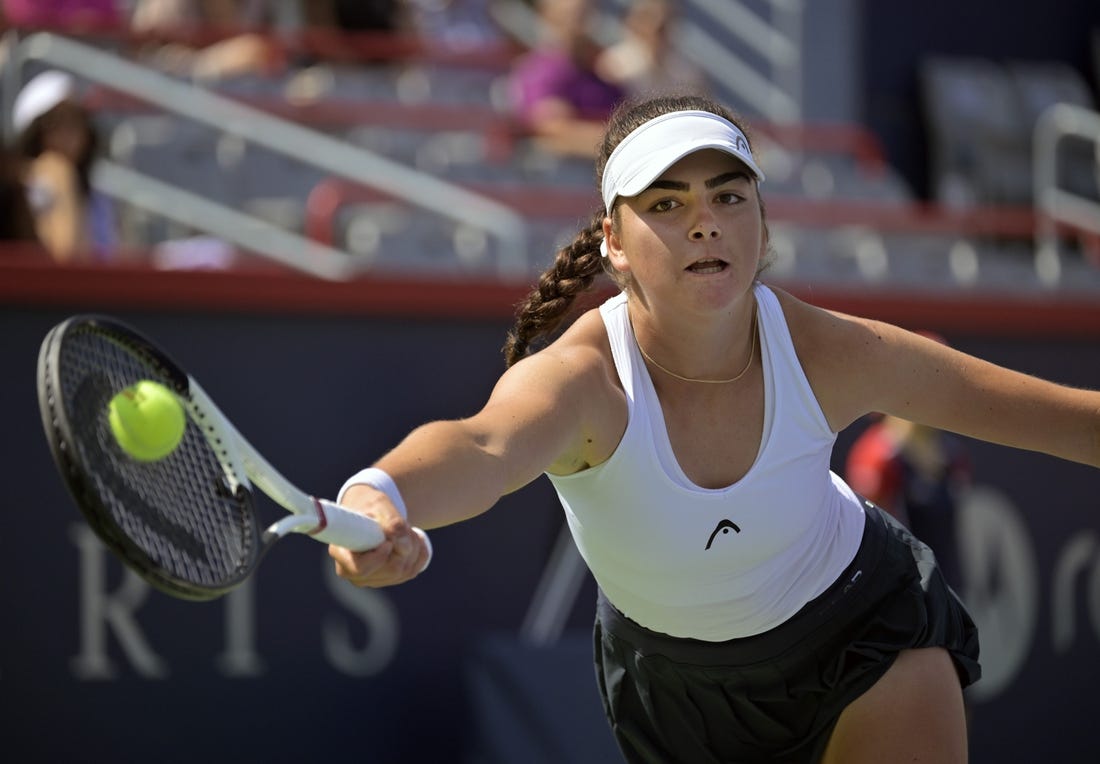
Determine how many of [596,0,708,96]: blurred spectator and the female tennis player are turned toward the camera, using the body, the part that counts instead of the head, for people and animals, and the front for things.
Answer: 2

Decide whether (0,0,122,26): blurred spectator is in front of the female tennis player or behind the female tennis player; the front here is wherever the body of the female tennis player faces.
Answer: behind

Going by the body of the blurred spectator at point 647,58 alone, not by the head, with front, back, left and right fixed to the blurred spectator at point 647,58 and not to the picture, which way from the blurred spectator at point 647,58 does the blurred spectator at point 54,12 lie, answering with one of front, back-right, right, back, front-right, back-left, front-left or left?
right

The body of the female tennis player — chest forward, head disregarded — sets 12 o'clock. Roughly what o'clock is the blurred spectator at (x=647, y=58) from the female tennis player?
The blurred spectator is roughly at 6 o'clock from the female tennis player.

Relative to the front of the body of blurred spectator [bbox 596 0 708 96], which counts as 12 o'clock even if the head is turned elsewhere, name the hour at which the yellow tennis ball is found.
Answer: The yellow tennis ball is roughly at 12 o'clock from the blurred spectator.

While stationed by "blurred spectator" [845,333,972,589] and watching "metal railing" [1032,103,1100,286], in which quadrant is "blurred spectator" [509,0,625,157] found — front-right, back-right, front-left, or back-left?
front-left

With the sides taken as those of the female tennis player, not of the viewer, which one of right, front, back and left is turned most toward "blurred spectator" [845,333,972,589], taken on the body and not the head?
back

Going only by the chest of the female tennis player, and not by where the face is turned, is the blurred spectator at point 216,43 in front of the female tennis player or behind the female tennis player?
behind

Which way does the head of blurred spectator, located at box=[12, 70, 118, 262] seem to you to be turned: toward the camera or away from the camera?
toward the camera

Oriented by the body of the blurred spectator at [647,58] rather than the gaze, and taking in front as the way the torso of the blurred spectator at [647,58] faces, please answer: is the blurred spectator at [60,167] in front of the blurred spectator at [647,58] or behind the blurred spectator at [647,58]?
in front

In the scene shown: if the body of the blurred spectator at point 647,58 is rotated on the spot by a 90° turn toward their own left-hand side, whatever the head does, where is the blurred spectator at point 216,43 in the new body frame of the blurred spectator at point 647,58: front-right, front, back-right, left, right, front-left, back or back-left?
back

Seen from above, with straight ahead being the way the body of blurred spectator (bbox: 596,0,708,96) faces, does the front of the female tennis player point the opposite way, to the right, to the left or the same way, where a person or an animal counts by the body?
the same way

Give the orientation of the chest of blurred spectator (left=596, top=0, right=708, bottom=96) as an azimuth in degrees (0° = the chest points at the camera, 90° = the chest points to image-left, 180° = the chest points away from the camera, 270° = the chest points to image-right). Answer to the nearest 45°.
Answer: approximately 0°

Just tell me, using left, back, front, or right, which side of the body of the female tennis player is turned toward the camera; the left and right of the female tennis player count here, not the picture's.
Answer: front

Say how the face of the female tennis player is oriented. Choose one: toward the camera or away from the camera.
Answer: toward the camera

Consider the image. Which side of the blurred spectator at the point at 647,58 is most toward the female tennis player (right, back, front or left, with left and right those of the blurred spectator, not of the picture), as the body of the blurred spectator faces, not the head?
front
